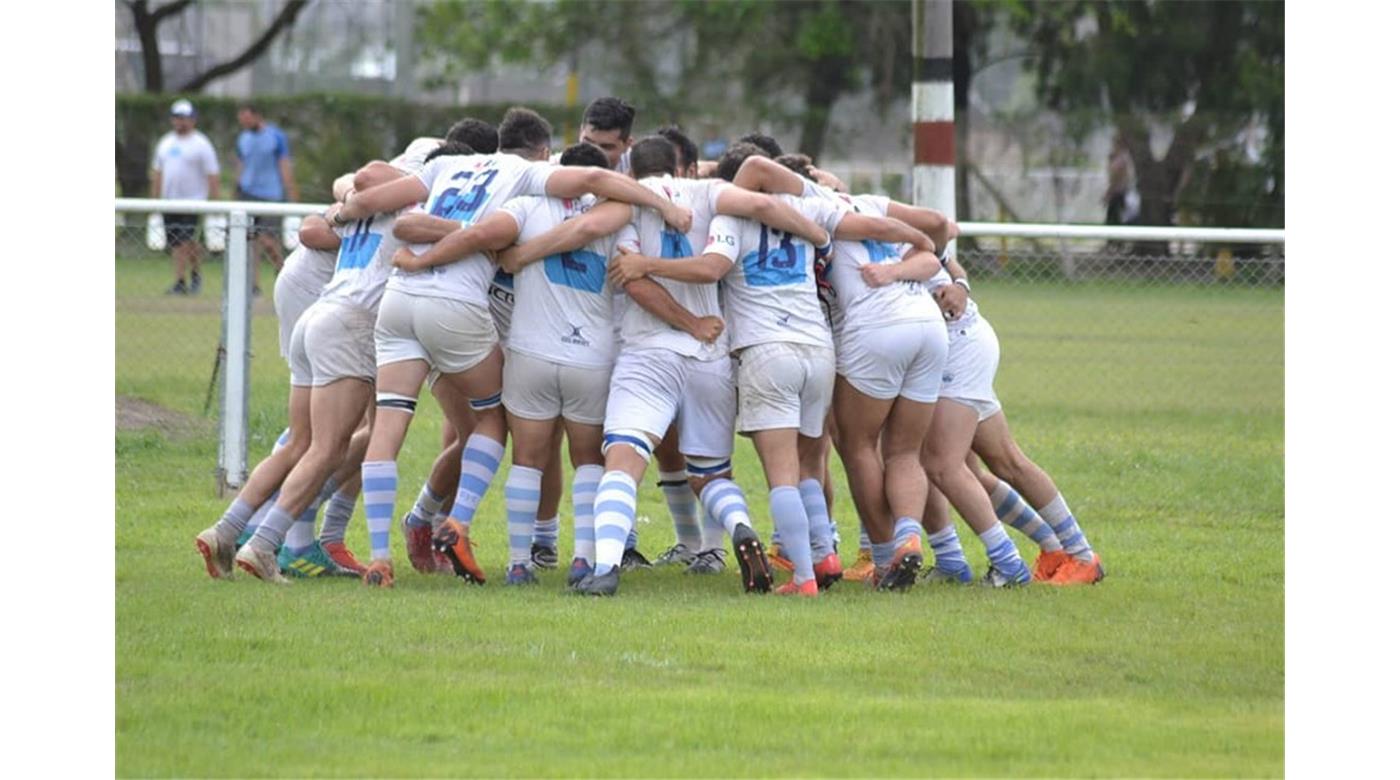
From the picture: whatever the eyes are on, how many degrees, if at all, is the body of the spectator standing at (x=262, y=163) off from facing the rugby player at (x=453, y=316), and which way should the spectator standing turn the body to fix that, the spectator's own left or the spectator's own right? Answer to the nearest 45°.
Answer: approximately 45° to the spectator's own left

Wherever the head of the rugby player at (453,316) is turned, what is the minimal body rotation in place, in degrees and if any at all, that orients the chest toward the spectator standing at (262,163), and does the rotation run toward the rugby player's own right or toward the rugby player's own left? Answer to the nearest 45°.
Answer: approximately 45° to the rugby player's own left

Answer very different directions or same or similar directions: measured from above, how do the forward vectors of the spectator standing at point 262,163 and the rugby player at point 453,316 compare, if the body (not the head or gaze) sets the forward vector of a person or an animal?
very different directions

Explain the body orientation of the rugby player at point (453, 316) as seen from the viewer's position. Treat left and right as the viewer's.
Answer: facing away from the viewer and to the right of the viewer

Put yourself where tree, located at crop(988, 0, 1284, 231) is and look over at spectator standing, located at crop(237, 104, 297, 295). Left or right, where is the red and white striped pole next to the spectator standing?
left

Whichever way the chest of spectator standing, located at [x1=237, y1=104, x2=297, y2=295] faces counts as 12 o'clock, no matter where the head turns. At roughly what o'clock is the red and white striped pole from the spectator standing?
The red and white striped pole is roughly at 10 o'clock from the spectator standing.
